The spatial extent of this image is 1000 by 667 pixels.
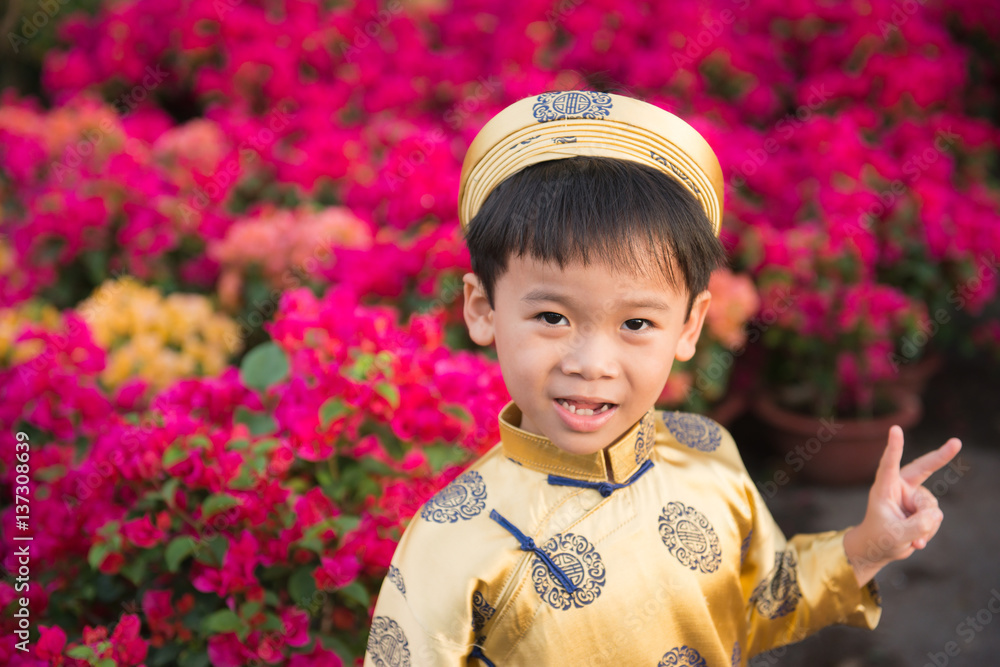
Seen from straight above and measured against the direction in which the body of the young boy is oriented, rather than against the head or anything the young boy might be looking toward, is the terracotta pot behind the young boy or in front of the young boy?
behind

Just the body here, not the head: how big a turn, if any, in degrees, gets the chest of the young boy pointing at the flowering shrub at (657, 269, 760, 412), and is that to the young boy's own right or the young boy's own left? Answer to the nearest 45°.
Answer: approximately 180°

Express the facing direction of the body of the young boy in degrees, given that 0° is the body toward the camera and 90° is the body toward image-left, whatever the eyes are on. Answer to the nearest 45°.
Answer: approximately 0°
